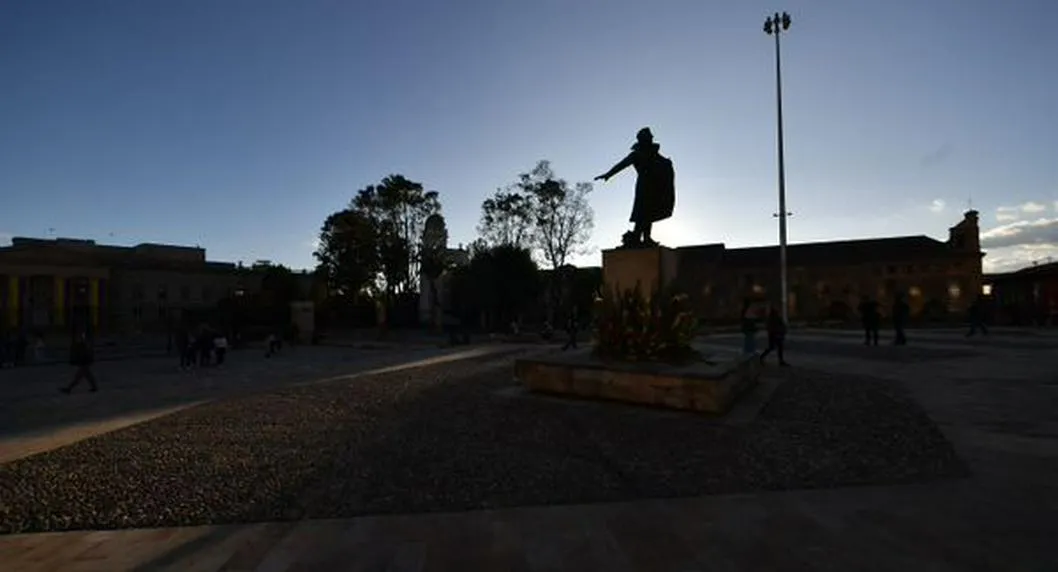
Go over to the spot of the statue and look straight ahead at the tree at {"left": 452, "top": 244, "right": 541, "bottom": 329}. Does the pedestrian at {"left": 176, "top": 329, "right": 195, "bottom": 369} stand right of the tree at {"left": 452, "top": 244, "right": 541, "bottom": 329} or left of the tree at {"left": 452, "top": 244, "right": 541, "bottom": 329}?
left

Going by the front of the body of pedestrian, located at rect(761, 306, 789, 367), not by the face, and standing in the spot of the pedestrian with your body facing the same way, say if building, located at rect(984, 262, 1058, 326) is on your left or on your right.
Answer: on your left

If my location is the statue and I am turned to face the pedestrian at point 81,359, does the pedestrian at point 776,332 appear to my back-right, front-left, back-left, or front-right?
back-right

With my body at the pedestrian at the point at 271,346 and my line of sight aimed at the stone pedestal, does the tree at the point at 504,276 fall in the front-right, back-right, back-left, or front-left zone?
back-left

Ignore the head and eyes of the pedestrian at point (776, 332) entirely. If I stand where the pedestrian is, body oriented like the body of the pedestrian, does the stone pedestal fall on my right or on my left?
on my right

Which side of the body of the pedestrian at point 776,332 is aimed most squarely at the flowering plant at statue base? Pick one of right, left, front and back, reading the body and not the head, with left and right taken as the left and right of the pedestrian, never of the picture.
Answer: right

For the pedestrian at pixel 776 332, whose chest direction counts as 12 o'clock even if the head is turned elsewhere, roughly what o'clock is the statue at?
The statue is roughly at 4 o'clock from the pedestrian.
